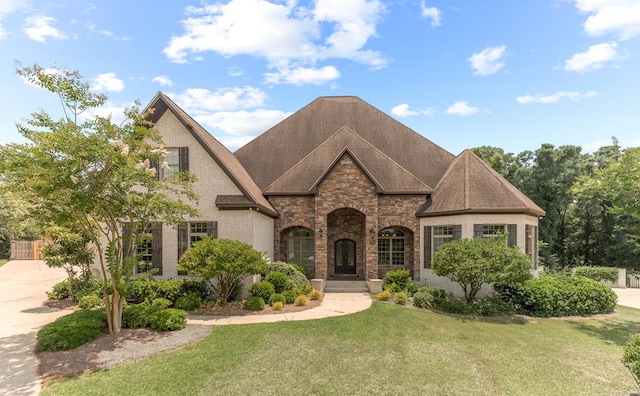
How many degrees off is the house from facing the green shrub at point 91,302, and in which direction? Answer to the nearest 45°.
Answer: approximately 45° to its right

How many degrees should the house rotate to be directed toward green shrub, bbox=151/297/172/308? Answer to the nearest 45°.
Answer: approximately 45° to its right

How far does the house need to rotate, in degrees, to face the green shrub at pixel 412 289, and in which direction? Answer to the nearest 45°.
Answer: approximately 45° to its left

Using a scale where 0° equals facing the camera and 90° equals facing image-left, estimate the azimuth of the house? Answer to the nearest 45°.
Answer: approximately 0°

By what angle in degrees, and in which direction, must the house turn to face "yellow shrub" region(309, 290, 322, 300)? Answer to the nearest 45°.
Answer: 0° — it already faces it
